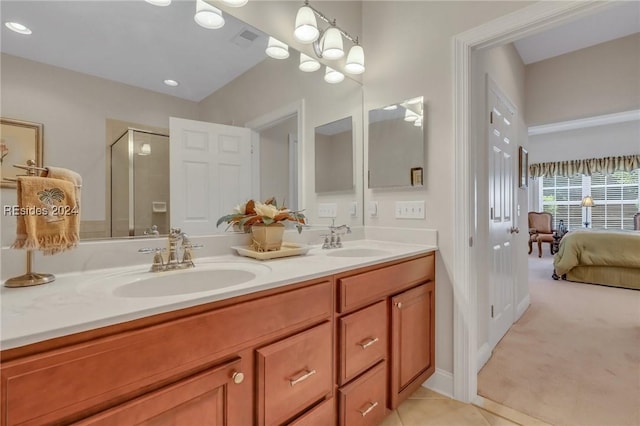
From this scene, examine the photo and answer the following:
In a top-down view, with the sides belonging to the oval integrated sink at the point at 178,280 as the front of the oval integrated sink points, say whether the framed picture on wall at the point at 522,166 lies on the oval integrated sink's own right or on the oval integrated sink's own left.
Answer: on the oval integrated sink's own left

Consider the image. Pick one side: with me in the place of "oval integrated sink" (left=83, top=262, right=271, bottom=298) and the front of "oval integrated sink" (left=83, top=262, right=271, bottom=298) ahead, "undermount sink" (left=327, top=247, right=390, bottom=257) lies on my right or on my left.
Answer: on my left

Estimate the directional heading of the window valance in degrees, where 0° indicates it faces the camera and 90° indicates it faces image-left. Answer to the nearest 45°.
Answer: approximately 0°

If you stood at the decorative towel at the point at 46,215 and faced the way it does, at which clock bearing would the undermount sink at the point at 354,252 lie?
The undermount sink is roughly at 9 o'clock from the decorative towel.

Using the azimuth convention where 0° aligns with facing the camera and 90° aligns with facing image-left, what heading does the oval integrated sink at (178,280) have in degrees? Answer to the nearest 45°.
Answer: approximately 315°

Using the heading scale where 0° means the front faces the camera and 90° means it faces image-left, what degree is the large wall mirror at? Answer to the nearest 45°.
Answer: approximately 315°

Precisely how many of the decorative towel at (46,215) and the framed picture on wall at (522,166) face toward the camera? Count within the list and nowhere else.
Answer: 1
